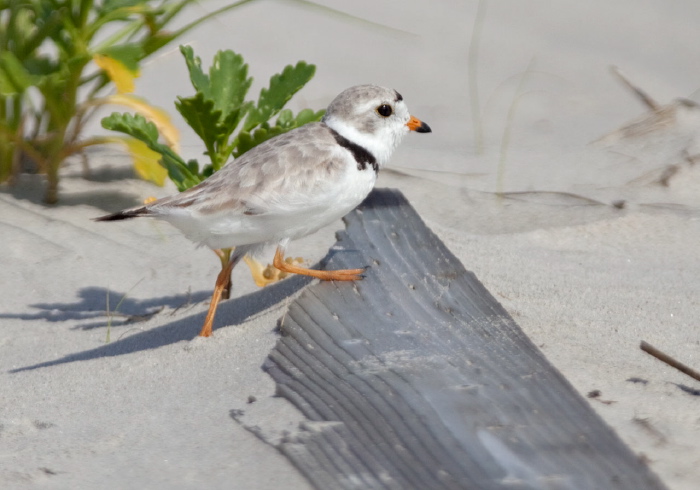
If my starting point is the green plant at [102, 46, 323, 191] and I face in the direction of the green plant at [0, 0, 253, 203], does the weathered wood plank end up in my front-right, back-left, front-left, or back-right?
back-left

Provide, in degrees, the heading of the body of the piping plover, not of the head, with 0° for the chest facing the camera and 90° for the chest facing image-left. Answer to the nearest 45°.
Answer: approximately 270°

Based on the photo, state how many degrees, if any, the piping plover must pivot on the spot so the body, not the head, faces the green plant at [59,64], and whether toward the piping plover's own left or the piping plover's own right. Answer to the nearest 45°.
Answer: approximately 135° to the piping plover's own left

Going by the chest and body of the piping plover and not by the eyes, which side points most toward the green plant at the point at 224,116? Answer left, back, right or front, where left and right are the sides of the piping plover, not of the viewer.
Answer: left
